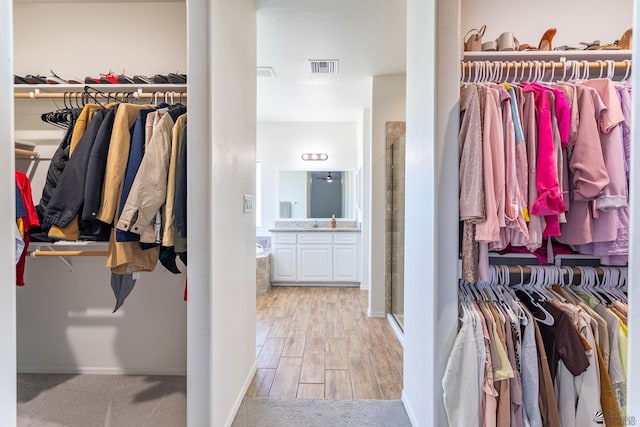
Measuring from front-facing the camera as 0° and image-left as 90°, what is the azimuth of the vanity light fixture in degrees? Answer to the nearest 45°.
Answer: approximately 0°

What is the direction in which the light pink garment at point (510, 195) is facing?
to the viewer's left

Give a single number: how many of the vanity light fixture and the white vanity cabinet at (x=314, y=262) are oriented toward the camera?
2

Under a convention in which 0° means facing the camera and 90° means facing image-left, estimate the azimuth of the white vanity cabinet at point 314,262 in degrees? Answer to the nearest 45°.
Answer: approximately 0°
